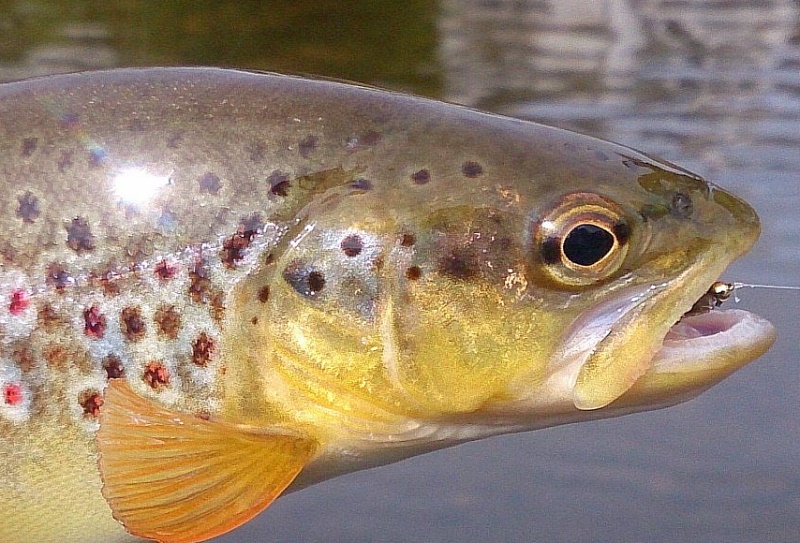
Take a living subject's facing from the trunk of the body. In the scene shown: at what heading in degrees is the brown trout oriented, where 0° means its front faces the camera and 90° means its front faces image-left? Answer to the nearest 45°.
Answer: approximately 270°
